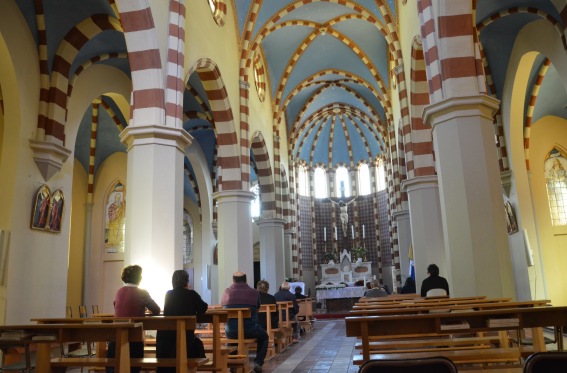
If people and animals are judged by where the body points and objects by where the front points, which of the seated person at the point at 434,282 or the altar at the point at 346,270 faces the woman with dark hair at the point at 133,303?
the altar

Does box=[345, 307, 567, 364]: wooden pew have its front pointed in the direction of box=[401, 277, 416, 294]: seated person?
yes

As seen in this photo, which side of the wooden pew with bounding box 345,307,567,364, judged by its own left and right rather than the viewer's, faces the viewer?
back

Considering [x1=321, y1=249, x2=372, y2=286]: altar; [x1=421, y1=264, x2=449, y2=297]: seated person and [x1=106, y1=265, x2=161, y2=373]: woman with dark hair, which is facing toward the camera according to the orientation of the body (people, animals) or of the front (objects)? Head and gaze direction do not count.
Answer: the altar

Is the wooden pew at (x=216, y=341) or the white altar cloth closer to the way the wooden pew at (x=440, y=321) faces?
the white altar cloth

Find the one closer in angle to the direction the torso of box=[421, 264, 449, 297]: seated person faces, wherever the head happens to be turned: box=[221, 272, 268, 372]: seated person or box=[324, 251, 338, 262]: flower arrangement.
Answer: the flower arrangement

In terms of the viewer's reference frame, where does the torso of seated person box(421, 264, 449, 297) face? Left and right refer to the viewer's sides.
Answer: facing away from the viewer

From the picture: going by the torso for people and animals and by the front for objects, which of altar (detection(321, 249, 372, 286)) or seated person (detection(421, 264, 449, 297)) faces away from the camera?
the seated person

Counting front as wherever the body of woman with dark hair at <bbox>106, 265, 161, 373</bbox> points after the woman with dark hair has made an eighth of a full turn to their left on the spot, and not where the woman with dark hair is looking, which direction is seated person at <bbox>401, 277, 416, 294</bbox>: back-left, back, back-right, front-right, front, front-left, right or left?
right

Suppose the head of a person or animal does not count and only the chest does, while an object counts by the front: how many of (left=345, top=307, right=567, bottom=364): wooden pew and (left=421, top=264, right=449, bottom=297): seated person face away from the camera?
2

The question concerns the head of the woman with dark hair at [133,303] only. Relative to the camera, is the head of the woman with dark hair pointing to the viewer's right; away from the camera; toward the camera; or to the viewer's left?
away from the camera

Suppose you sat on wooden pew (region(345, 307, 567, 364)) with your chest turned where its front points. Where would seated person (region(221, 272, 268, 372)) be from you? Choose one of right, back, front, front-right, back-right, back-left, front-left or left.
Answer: front-left

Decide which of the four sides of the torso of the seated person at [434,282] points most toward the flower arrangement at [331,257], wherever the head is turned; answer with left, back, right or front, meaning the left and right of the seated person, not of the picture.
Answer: front

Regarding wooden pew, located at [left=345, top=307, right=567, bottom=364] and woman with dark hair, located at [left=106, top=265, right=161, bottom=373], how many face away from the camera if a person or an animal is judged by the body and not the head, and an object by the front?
2

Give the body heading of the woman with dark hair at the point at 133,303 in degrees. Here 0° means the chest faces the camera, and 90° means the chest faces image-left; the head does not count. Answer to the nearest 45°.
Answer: approximately 180°

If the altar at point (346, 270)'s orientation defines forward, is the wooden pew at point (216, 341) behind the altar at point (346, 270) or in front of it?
in front
